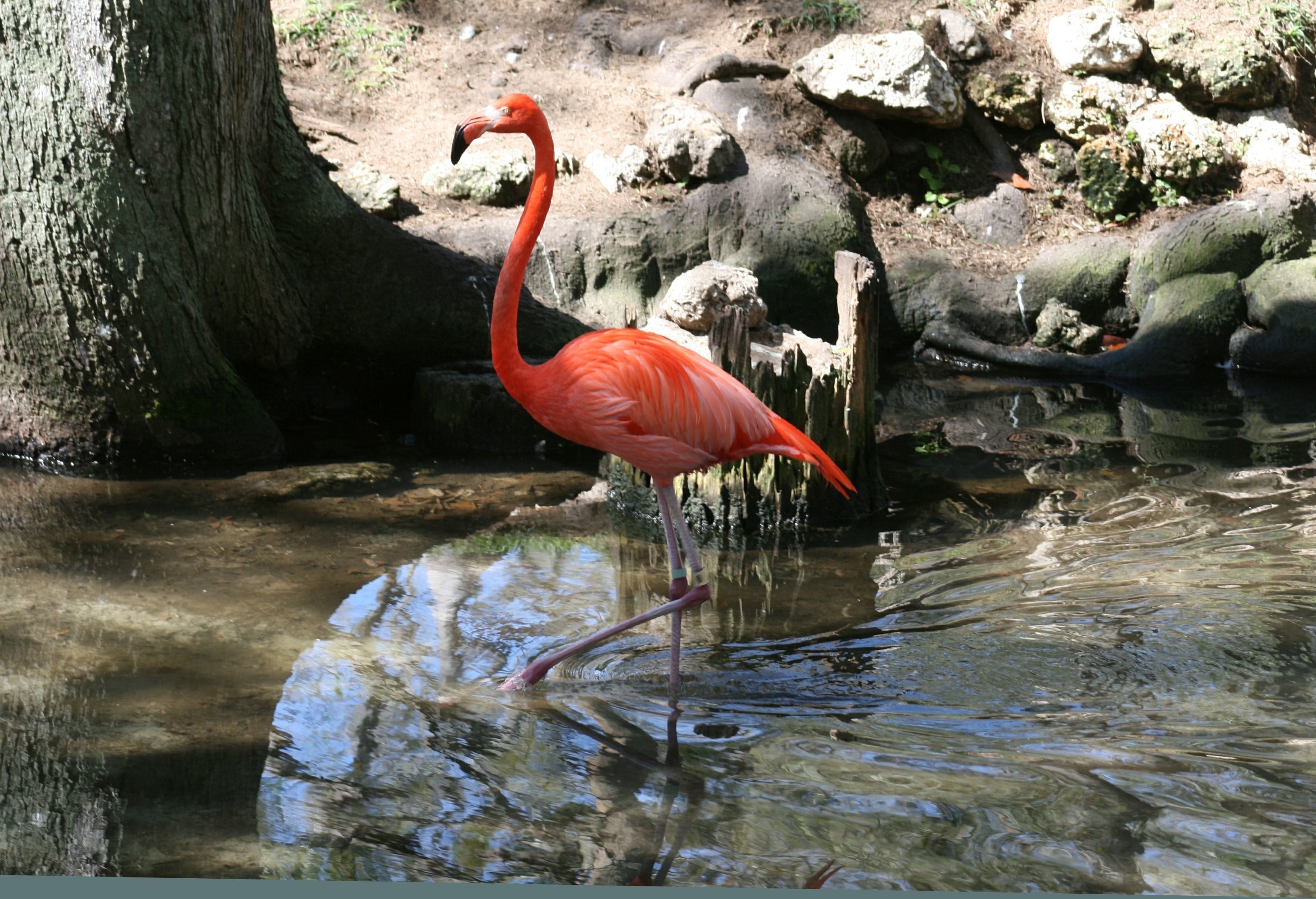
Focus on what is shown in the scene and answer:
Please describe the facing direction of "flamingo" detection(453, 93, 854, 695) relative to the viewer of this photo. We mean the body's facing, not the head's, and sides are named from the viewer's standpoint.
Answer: facing to the left of the viewer

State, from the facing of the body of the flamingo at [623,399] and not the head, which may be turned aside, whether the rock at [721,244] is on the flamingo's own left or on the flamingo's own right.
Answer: on the flamingo's own right

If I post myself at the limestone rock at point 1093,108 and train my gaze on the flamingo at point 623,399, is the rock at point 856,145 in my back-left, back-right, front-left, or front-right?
front-right

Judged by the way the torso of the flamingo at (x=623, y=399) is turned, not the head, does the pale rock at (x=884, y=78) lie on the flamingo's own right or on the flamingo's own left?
on the flamingo's own right

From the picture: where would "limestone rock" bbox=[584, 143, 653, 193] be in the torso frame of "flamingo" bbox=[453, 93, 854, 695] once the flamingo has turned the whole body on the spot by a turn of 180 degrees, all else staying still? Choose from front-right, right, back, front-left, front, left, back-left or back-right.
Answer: left

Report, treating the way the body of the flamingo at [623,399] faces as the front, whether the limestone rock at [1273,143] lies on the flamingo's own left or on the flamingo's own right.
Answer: on the flamingo's own right

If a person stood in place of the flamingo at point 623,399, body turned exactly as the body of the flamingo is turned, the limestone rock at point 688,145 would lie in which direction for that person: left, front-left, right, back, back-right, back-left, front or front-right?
right

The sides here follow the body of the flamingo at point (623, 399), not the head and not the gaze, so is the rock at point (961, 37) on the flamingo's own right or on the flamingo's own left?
on the flamingo's own right
